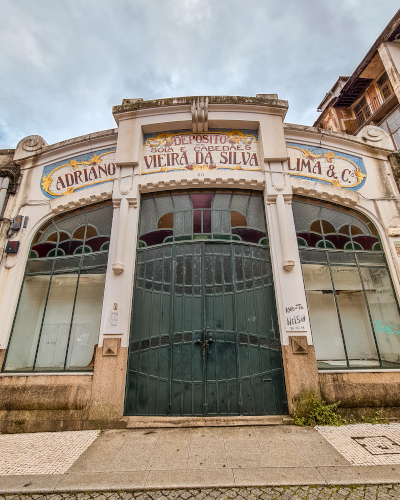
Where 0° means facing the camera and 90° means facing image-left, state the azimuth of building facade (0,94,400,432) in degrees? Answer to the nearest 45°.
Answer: approximately 0°

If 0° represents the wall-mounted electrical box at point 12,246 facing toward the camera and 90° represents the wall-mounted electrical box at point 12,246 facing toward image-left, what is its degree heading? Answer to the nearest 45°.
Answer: approximately 0°

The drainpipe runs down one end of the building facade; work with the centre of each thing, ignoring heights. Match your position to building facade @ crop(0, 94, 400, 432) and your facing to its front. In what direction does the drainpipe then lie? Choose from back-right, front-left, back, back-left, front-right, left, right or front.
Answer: right

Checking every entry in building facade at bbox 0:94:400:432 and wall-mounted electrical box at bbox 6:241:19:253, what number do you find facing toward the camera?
2
